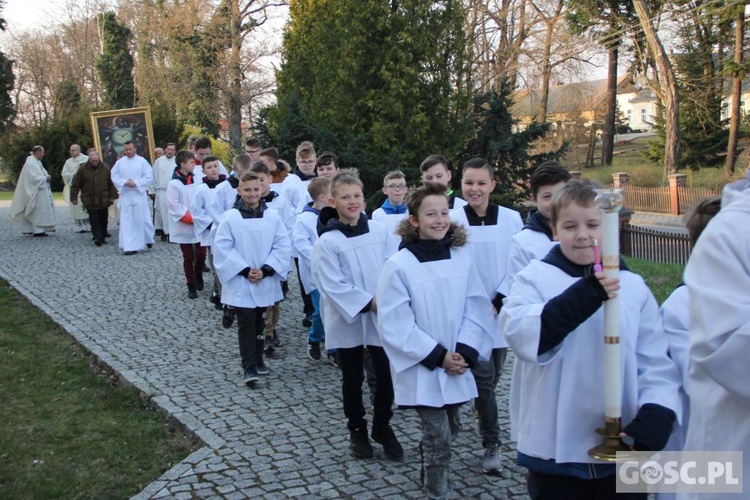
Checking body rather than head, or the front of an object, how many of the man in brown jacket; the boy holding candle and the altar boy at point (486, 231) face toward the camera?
3

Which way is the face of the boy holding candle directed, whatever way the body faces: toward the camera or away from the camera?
toward the camera

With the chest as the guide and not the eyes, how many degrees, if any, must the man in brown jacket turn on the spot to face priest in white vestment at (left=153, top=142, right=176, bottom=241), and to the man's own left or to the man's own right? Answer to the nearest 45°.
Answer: approximately 90° to the man's own left

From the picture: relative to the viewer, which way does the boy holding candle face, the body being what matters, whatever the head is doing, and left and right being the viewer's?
facing the viewer

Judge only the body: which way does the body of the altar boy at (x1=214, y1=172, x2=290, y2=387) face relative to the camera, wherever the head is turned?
toward the camera

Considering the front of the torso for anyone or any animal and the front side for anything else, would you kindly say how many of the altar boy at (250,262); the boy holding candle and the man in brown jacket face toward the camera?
3

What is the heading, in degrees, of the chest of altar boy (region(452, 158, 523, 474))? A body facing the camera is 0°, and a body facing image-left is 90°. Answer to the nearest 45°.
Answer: approximately 0°

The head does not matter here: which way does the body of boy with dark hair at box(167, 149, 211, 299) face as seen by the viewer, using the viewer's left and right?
facing the viewer and to the right of the viewer

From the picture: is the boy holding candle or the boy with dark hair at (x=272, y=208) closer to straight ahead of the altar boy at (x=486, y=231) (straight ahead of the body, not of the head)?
the boy holding candle

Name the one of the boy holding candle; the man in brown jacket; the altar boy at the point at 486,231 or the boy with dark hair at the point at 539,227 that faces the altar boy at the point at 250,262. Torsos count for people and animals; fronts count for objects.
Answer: the man in brown jacket

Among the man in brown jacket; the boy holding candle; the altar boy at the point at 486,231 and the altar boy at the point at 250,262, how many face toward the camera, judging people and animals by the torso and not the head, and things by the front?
4

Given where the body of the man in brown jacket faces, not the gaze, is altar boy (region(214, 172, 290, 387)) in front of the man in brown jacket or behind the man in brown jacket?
in front
